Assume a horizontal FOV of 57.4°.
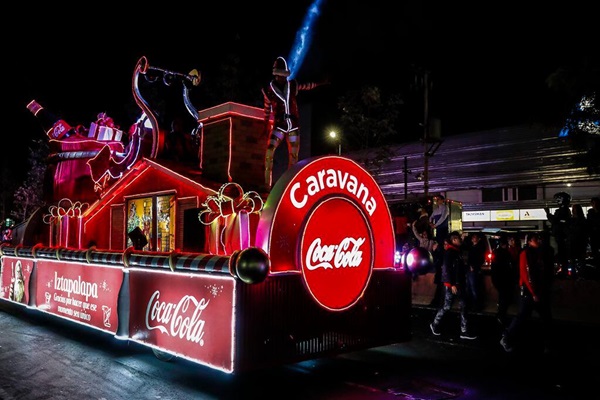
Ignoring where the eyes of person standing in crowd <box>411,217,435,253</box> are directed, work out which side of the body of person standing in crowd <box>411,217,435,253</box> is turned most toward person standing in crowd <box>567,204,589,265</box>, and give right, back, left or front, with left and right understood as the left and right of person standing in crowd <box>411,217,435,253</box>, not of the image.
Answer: left

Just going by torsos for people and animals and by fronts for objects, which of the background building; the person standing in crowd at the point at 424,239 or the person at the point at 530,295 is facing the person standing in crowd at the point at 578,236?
the background building

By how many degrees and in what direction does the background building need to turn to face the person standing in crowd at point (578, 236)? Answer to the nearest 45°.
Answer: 0° — it already faces them

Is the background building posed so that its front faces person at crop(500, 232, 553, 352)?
yes

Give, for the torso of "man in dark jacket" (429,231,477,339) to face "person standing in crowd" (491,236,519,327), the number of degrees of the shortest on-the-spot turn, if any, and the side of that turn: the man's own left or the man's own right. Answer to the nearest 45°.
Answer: approximately 45° to the man's own left

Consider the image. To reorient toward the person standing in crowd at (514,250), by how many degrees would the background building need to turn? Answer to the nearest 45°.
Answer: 0° — it already faces them

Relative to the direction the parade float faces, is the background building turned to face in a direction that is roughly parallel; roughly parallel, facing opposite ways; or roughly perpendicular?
roughly perpendicular
